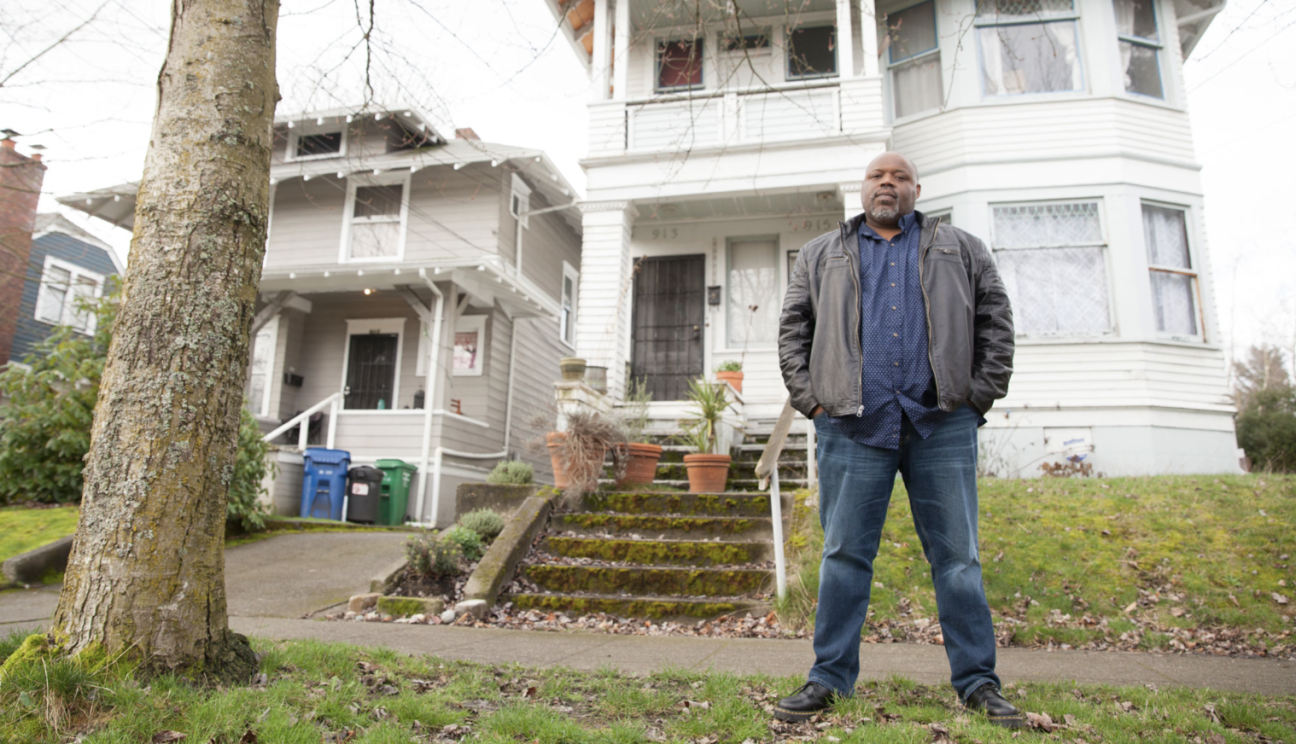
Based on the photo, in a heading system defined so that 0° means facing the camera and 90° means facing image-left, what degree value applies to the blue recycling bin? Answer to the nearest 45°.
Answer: approximately 0°

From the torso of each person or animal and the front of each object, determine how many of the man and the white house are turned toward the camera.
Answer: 2

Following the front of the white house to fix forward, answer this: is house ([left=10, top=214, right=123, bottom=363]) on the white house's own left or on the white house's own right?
on the white house's own right

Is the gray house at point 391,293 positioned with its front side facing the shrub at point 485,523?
yes

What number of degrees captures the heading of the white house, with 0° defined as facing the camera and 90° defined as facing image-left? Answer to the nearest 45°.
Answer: approximately 0°

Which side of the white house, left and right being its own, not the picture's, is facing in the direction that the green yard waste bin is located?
right
